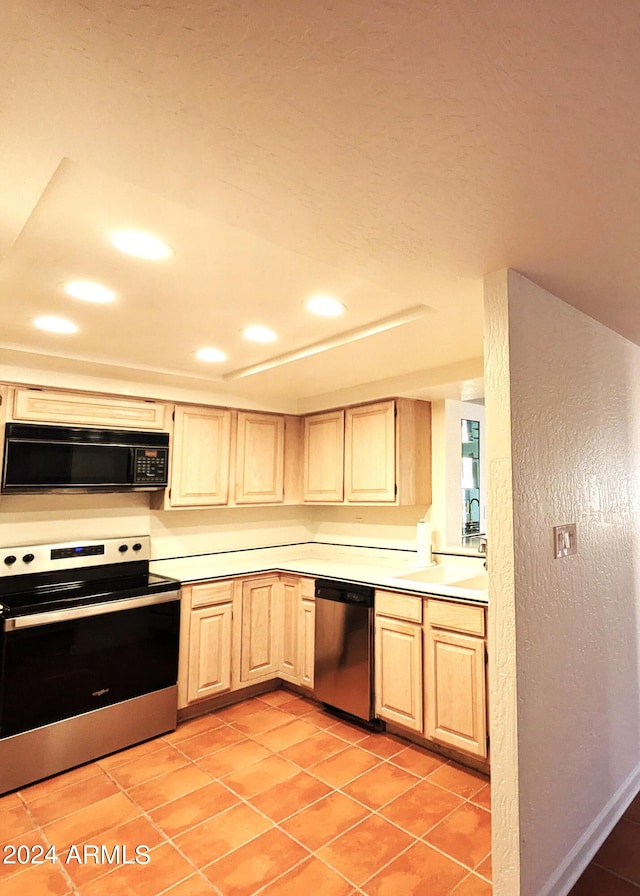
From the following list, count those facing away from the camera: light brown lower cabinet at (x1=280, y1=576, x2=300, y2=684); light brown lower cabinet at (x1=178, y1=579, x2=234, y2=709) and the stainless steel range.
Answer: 0

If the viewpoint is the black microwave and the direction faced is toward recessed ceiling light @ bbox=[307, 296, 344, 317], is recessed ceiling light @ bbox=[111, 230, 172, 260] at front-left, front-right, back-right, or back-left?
front-right

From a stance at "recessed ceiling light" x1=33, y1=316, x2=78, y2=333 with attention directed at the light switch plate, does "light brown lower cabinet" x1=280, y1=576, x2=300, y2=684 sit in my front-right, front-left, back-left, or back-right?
front-left

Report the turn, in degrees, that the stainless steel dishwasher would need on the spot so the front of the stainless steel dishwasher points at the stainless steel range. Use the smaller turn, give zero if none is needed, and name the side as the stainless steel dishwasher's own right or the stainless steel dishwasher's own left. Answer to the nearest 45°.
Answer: approximately 45° to the stainless steel dishwasher's own right

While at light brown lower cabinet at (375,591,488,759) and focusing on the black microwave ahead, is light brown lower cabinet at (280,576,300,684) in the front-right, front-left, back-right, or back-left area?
front-right

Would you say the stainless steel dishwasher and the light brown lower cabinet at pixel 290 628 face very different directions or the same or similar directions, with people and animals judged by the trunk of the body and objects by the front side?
same or similar directions

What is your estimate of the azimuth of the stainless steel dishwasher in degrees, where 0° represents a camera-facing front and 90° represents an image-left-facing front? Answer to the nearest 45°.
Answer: approximately 45°

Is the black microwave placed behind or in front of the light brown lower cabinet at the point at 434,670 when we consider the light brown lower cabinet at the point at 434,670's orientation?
in front

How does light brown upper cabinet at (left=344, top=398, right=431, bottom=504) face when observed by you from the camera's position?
facing the viewer and to the left of the viewer

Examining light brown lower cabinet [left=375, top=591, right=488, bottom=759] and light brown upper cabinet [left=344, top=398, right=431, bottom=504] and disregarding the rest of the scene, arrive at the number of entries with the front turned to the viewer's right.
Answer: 0

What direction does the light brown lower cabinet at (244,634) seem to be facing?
toward the camera

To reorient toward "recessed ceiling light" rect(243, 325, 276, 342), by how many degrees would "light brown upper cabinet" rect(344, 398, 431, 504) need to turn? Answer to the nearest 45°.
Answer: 0° — it already faces it

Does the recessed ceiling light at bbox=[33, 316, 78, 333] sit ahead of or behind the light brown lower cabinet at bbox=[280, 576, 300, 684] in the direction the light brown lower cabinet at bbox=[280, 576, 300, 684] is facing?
ahead

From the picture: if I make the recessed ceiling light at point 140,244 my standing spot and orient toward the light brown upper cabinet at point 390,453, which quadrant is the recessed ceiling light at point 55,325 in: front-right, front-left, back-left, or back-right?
front-left
